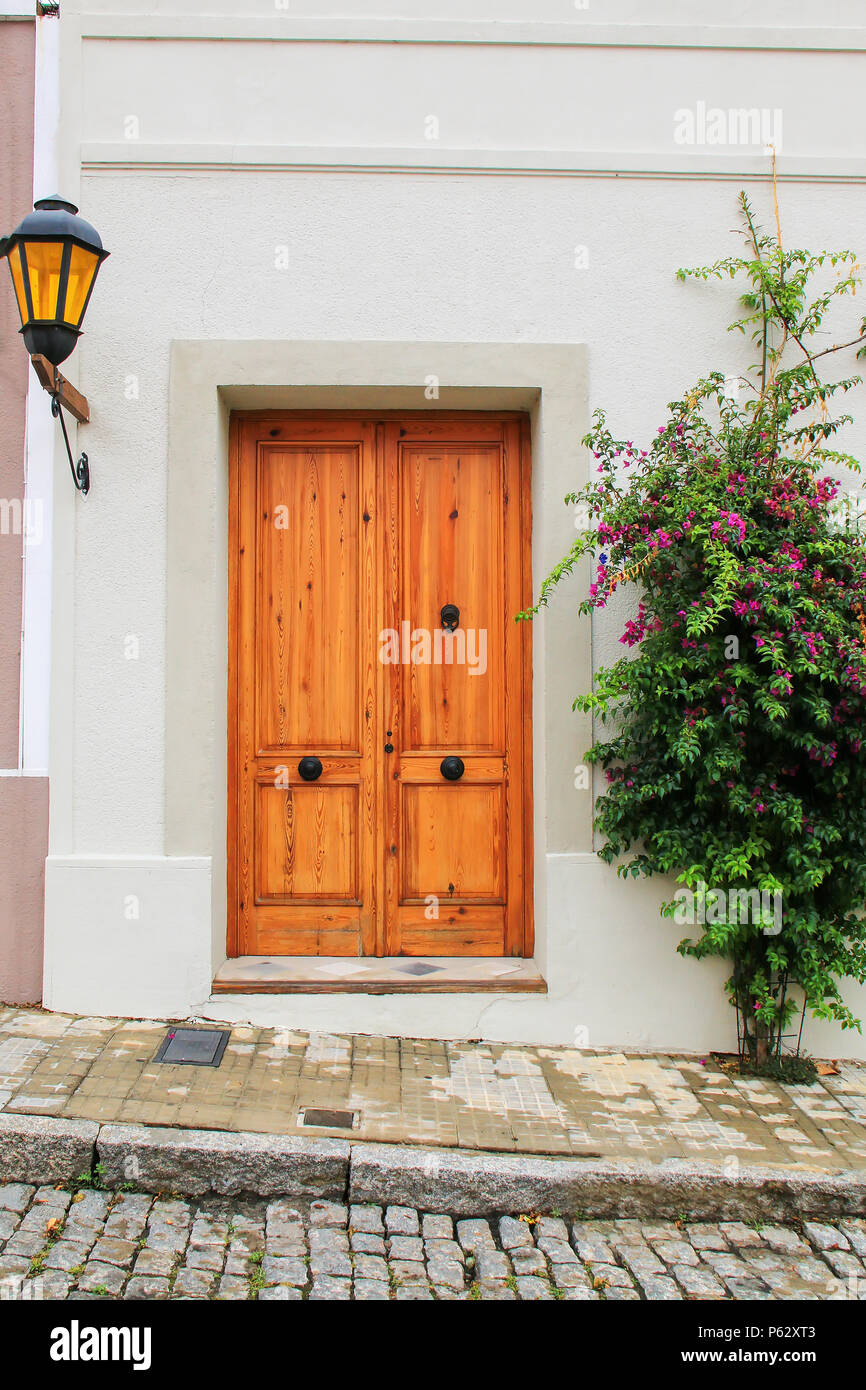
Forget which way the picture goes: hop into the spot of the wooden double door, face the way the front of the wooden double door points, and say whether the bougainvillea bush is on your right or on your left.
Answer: on your left

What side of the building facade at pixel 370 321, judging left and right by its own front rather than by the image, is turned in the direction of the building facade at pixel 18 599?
right

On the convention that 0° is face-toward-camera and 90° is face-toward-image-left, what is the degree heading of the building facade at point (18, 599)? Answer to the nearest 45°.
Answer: approximately 0°

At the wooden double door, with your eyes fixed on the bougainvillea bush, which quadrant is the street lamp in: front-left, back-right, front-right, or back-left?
back-right

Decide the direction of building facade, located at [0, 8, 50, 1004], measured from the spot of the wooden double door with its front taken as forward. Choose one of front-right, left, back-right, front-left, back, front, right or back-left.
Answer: right

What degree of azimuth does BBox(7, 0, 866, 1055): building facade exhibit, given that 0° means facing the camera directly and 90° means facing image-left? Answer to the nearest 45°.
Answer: approximately 0°
